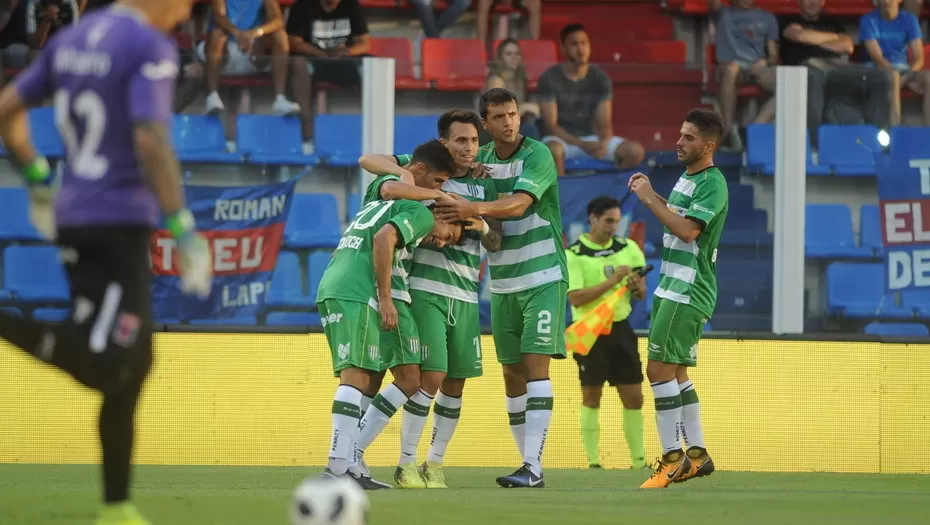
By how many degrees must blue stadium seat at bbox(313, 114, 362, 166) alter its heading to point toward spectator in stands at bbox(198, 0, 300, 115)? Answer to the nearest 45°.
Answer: approximately 135° to its right

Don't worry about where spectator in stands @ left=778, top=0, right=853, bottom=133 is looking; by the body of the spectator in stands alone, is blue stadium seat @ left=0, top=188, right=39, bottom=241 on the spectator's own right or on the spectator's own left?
on the spectator's own right

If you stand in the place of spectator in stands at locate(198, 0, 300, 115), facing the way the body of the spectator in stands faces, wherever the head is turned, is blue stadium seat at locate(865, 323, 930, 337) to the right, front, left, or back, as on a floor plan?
left

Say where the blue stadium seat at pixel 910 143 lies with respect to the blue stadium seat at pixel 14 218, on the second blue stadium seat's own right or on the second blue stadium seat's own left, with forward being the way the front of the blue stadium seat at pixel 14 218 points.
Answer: on the second blue stadium seat's own left

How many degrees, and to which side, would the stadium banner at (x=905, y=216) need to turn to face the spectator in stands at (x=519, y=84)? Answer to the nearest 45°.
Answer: approximately 90° to its right

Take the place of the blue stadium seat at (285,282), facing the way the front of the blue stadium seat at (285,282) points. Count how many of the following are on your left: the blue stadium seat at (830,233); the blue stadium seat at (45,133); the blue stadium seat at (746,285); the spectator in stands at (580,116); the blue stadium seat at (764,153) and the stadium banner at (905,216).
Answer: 5

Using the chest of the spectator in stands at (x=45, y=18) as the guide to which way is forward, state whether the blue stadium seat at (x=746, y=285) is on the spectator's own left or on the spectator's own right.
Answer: on the spectator's own left

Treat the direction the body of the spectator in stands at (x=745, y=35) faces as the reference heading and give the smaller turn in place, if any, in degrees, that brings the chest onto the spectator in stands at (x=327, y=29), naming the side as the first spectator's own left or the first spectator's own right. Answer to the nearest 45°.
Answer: approximately 45° to the first spectator's own right

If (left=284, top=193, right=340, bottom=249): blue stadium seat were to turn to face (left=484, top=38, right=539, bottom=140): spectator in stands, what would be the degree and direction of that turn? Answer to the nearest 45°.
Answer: approximately 90° to its left

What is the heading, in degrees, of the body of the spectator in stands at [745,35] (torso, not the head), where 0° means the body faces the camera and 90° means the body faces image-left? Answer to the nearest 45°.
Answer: approximately 0°
